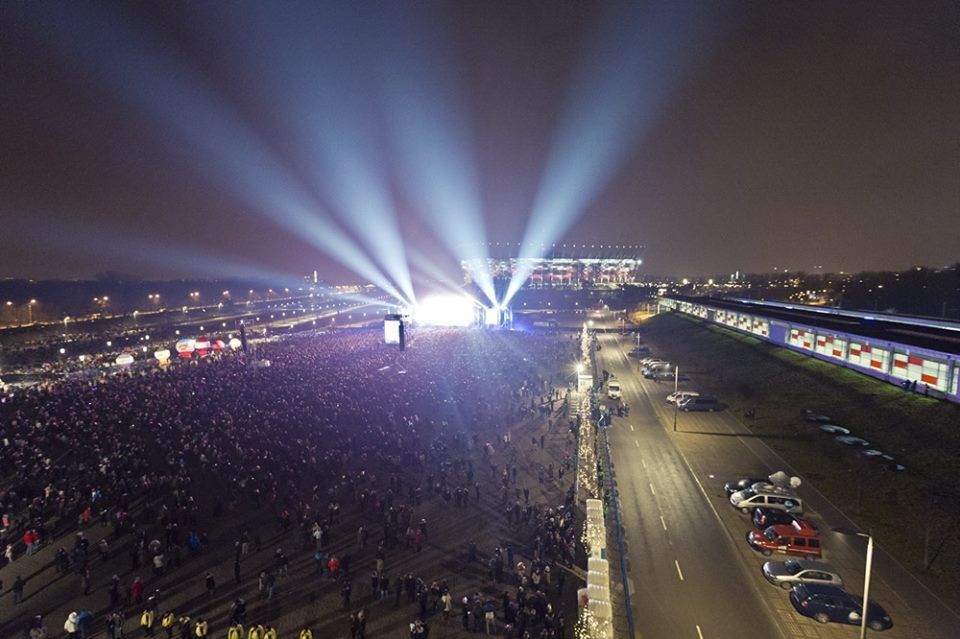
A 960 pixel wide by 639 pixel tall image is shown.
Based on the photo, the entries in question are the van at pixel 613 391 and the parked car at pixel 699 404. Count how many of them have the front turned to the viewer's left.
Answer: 1

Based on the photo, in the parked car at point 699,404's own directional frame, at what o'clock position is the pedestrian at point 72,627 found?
The pedestrian is roughly at 10 o'clock from the parked car.

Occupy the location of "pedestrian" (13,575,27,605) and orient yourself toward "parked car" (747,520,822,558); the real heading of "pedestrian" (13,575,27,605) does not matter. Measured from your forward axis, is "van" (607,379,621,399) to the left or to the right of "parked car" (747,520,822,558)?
left

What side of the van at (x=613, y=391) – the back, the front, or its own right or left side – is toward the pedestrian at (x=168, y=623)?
front

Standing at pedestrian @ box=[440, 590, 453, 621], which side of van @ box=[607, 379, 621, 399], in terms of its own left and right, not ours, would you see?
front

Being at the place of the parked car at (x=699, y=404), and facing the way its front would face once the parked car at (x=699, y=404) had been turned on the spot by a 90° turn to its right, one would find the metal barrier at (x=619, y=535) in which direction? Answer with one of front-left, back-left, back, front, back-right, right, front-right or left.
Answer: back

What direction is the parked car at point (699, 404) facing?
to the viewer's left

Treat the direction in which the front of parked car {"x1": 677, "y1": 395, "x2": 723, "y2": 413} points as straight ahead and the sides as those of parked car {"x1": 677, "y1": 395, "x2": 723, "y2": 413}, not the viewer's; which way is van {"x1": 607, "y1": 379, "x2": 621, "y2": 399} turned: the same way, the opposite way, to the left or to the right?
to the left

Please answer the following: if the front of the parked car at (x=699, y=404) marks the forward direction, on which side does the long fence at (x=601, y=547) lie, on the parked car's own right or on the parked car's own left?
on the parked car's own left

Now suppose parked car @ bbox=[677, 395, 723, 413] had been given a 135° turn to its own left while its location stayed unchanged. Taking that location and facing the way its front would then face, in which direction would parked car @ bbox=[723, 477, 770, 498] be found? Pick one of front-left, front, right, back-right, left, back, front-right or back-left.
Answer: front-right

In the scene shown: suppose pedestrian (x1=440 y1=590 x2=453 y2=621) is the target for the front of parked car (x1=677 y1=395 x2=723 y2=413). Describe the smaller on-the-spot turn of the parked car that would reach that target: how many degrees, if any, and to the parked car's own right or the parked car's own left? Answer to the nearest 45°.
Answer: approximately 90° to the parked car's own left

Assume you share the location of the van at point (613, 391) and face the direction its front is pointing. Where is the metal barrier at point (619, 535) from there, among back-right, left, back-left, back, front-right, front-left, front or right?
front

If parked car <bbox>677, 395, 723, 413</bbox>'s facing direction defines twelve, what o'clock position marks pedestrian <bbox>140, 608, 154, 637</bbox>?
The pedestrian is roughly at 10 o'clock from the parked car.

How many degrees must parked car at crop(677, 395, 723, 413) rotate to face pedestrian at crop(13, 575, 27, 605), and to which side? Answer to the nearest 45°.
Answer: approximately 45° to its left

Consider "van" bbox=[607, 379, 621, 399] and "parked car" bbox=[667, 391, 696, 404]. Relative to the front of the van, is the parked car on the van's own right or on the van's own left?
on the van's own left

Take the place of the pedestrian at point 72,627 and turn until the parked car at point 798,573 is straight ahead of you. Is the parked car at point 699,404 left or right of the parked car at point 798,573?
left
